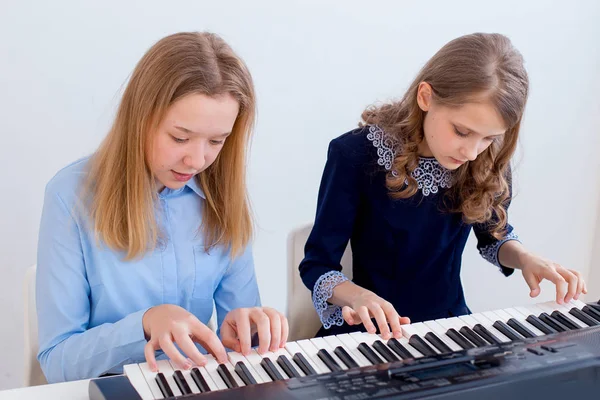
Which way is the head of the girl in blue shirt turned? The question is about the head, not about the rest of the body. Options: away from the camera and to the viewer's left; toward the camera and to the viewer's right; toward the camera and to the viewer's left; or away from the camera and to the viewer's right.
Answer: toward the camera and to the viewer's right

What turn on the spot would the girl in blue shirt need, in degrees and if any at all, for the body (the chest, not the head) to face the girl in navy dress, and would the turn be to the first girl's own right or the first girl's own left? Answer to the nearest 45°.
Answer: approximately 90° to the first girl's own left

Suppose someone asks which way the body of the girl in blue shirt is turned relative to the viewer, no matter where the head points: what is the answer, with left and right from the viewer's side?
facing the viewer and to the right of the viewer

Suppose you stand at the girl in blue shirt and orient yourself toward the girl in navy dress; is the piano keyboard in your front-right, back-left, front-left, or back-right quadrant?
front-right
